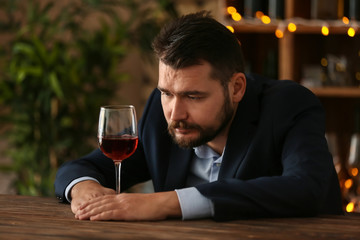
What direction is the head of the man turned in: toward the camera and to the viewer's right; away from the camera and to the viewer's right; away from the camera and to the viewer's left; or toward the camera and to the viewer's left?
toward the camera and to the viewer's left

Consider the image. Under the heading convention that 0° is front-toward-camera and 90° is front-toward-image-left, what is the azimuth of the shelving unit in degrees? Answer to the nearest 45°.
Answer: approximately 0°

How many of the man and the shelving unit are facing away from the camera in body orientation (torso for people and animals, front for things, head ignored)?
0

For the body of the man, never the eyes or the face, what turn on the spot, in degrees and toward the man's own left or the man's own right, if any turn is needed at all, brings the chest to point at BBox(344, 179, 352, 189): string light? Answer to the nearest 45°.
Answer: approximately 180°

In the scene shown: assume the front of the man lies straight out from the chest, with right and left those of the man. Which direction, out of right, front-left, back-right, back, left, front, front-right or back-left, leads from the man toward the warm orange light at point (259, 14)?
back-right

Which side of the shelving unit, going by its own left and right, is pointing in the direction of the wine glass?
front

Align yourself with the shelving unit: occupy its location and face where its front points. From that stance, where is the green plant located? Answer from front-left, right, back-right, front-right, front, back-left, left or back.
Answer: right

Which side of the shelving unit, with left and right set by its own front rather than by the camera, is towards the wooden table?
front

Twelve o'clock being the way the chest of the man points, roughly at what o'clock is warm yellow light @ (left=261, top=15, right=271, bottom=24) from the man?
The warm yellow light is roughly at 5 o'clock from the man.

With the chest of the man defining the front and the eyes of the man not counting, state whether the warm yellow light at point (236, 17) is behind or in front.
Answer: behind
